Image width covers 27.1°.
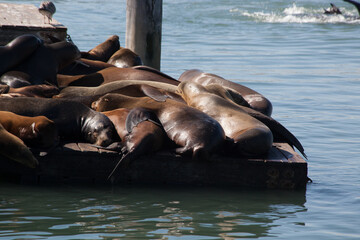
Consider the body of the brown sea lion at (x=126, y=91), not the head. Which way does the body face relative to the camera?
to the viewer's left

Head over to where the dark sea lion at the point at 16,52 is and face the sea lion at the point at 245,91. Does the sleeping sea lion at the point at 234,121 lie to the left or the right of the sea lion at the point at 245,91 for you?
right

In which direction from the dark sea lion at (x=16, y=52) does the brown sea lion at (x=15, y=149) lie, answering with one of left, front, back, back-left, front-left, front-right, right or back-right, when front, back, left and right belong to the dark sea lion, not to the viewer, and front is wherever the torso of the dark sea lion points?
right

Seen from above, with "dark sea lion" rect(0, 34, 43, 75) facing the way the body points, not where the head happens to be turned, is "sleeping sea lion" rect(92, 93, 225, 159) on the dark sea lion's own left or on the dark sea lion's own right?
on the dark sea lion's own right

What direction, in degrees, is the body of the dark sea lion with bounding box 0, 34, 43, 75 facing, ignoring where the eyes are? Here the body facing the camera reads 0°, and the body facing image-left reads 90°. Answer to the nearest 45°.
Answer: approximately 270°

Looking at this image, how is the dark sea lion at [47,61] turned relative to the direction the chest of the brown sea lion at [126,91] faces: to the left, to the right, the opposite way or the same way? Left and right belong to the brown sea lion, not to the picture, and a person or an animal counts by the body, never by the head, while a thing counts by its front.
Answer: the opposite way

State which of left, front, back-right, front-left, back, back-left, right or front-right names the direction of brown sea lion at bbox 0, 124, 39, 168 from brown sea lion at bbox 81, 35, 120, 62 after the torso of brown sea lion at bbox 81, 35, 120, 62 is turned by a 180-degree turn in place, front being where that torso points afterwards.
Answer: left

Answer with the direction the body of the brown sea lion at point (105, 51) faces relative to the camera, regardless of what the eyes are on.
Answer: to the viewer's right

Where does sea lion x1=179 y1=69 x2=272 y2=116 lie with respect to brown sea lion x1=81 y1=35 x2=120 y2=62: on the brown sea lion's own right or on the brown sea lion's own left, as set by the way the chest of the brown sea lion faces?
on the brown sea lion's own right
